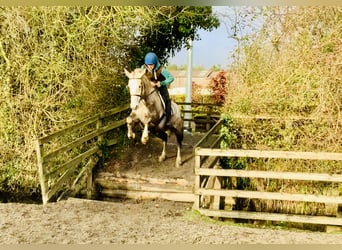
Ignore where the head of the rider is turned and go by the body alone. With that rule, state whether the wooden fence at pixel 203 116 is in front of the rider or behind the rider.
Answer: behind

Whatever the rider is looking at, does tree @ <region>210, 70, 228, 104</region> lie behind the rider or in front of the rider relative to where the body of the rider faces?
behind

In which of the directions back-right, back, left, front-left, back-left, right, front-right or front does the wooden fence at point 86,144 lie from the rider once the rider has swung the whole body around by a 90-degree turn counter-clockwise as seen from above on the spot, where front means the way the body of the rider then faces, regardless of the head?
back

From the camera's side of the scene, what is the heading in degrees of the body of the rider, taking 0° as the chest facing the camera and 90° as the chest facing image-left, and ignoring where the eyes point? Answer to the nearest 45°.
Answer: approximately 45°

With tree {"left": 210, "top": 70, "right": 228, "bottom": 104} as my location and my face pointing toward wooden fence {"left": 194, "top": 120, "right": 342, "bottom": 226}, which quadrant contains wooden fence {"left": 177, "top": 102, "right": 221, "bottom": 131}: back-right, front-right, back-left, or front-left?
front-right

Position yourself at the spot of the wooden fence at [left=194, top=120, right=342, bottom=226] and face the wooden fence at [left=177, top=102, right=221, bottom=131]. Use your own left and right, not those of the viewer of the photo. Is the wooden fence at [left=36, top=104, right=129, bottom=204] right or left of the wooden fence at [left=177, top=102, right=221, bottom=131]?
left

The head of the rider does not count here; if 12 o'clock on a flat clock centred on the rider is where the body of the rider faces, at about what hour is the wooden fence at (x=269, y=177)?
The wooden fence is roughly at 9 o'clock from the rider.
